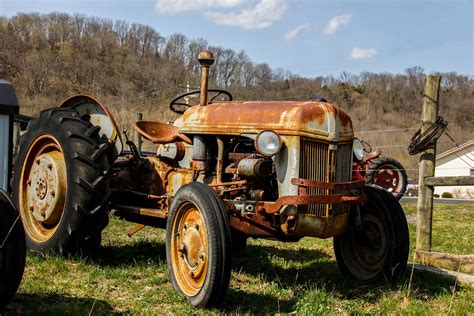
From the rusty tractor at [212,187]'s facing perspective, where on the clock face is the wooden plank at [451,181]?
The wooden plank is roughly at 10 o'clock from the rusty tractor.

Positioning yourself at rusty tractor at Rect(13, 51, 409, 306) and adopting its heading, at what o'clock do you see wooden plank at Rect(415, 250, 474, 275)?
The wooden plank is roughly at 10 o'clock from the rusty tractor.

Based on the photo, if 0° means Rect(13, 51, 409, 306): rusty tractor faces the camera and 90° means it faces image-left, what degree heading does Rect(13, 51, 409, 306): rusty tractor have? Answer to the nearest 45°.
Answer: approximately 315°

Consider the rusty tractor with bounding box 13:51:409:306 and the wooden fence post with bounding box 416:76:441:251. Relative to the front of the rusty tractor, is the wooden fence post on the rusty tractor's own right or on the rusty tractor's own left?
on the rusty tractor's own left
